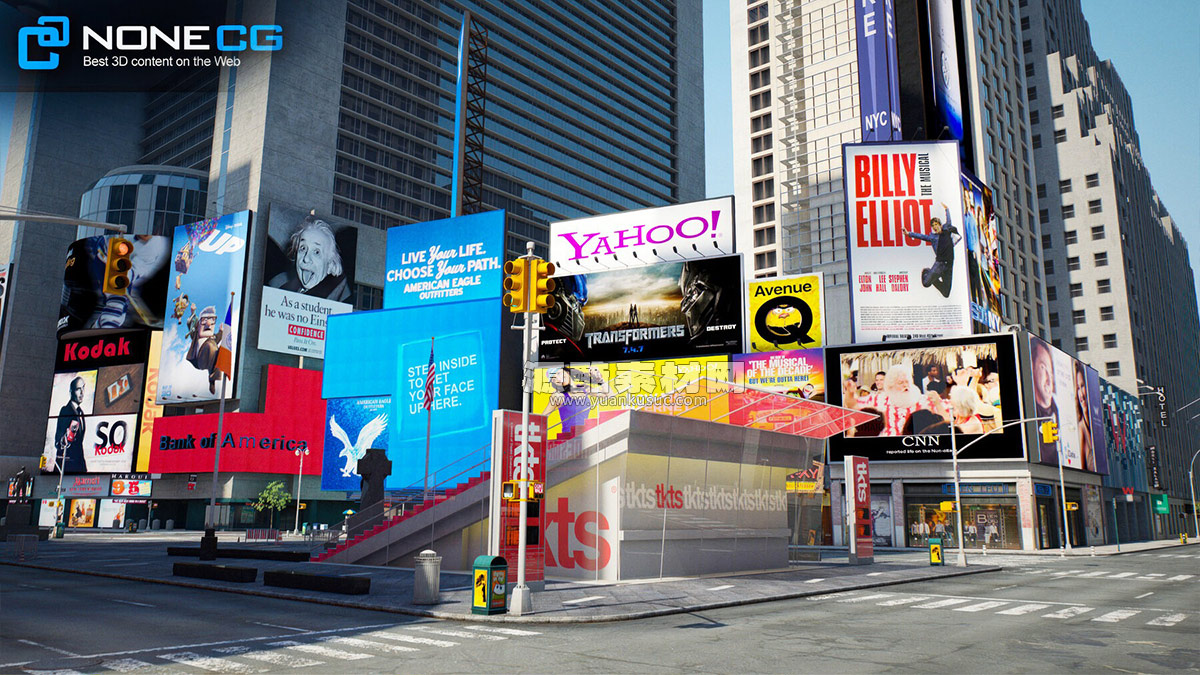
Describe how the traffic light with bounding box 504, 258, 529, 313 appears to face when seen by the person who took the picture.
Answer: facing the viewer and to the left of the viewer

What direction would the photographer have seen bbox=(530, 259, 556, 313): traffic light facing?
facing the viewer and to the right of the viewer

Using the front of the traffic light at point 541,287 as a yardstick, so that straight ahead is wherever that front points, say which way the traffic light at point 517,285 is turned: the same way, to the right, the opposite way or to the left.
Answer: to the right

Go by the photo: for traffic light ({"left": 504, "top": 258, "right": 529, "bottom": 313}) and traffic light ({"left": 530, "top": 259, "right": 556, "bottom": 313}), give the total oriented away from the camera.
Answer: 0
